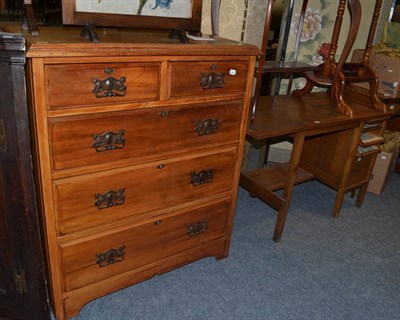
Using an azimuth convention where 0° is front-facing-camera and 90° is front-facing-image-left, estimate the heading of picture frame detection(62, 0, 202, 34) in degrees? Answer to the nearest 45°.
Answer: approximately 0°

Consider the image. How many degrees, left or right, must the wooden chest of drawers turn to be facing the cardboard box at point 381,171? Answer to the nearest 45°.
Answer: approximately 90° to its left

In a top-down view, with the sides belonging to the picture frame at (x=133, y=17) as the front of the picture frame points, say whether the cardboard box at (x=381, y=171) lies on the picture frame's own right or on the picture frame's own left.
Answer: on the picture frame's own left

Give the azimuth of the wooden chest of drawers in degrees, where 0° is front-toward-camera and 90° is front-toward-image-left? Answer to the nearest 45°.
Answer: approximately 315°

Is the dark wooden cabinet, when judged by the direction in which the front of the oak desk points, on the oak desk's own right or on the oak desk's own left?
on the oak desk's own right

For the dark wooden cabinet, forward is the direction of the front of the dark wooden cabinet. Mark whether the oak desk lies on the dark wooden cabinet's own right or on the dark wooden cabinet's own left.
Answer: on the dark wooden cabinet's own left
